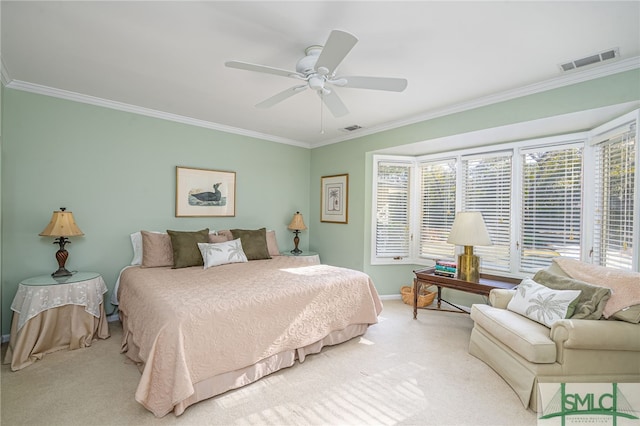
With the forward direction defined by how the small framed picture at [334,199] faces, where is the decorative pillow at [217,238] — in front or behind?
in front

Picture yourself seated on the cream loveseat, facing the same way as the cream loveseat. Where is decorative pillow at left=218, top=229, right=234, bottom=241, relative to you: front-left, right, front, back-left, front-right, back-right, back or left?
front-right

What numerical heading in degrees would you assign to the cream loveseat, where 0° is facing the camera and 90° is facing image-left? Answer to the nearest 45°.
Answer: approximately 45°

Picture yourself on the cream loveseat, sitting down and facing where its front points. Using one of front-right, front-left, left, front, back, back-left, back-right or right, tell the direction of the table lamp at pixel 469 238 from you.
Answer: right

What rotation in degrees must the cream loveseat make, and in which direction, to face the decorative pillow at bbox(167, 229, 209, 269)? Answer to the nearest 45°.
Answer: approximately 45° to its right

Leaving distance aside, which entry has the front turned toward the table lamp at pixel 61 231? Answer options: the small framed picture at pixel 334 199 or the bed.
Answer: the small framed picture

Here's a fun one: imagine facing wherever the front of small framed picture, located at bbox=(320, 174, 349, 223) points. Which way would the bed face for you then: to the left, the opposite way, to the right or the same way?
to the left

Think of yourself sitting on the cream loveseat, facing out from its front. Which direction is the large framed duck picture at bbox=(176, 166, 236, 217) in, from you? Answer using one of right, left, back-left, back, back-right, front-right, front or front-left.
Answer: front-right

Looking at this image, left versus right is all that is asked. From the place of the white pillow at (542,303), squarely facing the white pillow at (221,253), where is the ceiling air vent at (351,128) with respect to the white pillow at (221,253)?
right

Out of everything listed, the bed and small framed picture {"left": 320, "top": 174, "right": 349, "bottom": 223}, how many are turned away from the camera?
0

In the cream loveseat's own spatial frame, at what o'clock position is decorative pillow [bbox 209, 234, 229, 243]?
The decorative pillow is roughly at 1 o'clock from the cream loveseat.

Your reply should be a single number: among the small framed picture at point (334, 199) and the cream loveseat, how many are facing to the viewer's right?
0

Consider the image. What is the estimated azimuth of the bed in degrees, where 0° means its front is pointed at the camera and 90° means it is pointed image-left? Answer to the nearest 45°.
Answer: approximately 315°
